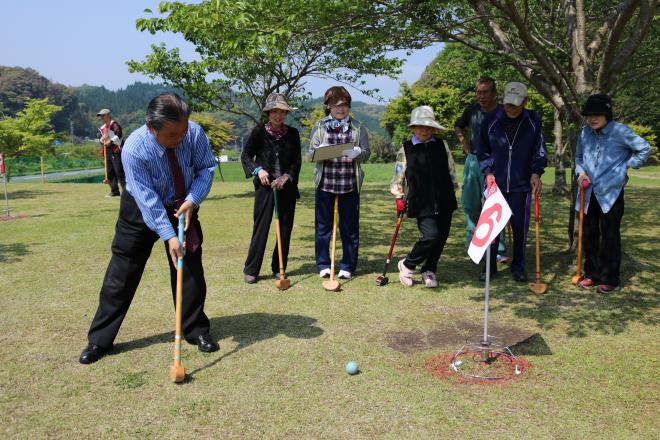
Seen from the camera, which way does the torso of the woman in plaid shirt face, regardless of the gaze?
toward the camera

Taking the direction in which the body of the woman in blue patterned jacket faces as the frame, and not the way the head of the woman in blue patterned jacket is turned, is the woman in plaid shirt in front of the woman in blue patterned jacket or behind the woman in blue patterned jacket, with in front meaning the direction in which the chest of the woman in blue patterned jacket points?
in front

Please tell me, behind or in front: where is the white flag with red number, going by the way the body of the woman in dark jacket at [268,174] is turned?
in front

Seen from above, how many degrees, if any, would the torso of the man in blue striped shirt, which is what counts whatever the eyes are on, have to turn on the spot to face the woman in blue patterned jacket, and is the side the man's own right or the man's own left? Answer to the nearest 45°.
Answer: approximately 45° to the man's own left

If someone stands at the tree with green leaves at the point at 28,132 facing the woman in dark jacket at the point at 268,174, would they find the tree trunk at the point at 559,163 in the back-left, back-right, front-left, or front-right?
front-left

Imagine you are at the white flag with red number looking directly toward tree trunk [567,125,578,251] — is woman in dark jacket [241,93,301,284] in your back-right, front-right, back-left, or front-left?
front-left

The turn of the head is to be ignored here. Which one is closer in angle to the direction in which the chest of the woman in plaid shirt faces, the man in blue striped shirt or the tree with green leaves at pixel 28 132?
the man in blue striped shirt

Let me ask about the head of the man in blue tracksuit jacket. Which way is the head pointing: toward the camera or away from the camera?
toward the camera

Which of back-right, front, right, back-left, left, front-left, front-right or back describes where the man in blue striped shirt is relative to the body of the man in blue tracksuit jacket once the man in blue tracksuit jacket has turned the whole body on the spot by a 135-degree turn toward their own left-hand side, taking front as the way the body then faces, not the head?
back

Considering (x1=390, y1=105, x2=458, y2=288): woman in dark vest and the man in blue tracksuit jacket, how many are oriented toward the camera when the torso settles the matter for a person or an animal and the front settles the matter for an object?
2

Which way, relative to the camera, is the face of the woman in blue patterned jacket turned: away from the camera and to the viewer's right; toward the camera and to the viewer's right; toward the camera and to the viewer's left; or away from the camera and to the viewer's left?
toward the camera and to the viewer's left

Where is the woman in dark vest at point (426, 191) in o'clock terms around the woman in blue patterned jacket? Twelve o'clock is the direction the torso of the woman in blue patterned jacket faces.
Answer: The woman in dark vest is roughly at 1 o'clock from the woman in blue patterned jacket.

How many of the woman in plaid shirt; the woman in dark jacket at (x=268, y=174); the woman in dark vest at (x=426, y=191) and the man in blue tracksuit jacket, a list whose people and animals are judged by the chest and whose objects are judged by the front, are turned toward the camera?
4

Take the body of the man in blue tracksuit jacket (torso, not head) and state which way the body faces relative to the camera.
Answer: toward the camera

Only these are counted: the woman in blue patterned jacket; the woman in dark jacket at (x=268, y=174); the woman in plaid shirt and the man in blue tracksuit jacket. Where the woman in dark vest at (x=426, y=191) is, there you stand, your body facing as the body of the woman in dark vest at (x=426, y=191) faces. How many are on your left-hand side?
2

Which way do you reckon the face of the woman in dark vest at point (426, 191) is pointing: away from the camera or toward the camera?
toward the camera

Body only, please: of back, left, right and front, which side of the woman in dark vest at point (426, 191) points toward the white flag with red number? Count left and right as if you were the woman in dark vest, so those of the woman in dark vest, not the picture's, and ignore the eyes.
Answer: front
